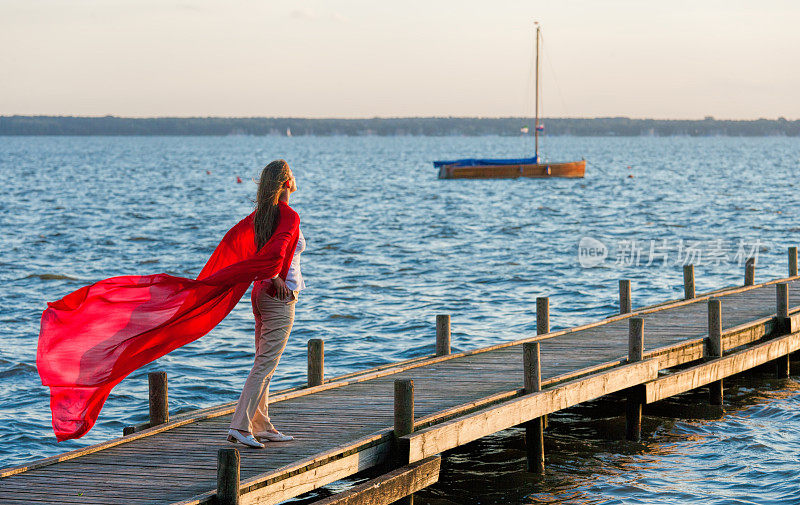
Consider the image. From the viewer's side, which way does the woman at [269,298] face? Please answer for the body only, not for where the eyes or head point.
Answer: to the viewer's right
